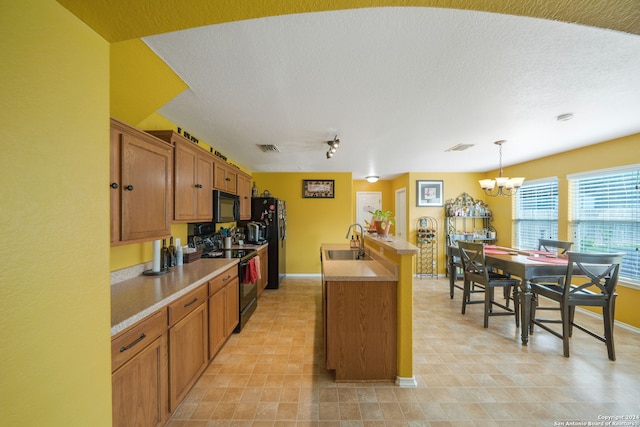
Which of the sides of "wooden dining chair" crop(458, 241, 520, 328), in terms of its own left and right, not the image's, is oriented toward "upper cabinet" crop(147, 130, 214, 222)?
back

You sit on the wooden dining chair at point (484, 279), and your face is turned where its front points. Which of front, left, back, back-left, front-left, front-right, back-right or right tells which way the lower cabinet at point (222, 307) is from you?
back

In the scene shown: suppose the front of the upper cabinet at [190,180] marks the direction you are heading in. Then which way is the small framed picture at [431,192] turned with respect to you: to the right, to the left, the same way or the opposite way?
to the right

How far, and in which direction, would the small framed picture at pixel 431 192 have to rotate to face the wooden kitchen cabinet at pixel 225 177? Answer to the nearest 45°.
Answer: approximately 45° to its right

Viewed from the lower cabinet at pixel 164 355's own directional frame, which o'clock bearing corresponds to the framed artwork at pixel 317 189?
The framed artwork is roughly at 9 o'clock from the lower cabinet.

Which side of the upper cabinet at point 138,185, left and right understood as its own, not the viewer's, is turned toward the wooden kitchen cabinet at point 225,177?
left

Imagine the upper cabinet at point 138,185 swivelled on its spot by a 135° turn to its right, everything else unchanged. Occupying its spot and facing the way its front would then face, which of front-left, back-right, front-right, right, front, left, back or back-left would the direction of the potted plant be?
back

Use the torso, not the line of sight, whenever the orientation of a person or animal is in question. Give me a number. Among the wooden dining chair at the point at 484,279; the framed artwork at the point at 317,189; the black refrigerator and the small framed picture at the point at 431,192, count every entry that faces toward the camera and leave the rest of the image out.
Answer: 2

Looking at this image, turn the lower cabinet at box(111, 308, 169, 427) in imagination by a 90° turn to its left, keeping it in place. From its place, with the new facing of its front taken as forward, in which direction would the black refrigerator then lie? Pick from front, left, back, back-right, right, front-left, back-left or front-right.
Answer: front

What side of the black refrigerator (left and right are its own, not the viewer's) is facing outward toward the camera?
right

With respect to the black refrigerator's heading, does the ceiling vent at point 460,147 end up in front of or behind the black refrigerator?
in front

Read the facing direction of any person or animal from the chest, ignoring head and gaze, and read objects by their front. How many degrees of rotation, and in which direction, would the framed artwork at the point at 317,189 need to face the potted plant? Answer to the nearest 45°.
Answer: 0° — it already faces it
